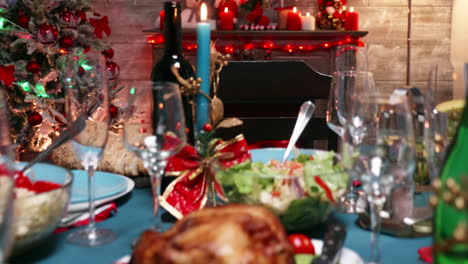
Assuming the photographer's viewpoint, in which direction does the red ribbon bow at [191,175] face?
facing the viewer

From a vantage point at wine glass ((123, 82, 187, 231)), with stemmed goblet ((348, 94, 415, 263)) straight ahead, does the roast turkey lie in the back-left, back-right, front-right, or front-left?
front-right

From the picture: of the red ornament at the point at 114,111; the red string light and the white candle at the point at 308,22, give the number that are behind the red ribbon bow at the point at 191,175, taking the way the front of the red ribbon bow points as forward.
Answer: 3

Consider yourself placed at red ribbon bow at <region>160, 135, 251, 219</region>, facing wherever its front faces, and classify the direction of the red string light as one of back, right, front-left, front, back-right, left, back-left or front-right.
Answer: back
